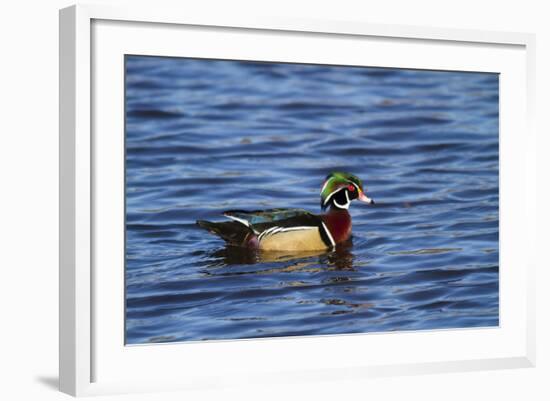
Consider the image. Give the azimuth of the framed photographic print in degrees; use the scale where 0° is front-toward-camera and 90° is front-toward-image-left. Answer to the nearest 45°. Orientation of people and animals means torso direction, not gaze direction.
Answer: approximately 315°
